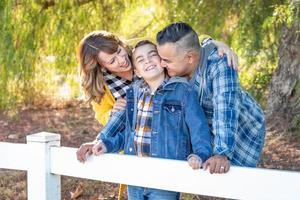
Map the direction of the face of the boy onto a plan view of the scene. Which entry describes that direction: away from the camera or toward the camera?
toward the camera

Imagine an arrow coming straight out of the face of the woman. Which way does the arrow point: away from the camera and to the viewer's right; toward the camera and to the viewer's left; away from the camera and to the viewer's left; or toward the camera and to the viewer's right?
toward the camera and to the viewer's right

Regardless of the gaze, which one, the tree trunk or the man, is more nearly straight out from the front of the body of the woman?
the man

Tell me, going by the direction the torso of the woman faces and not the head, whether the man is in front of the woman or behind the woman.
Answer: in front

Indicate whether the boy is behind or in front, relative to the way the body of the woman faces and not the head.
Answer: in front
